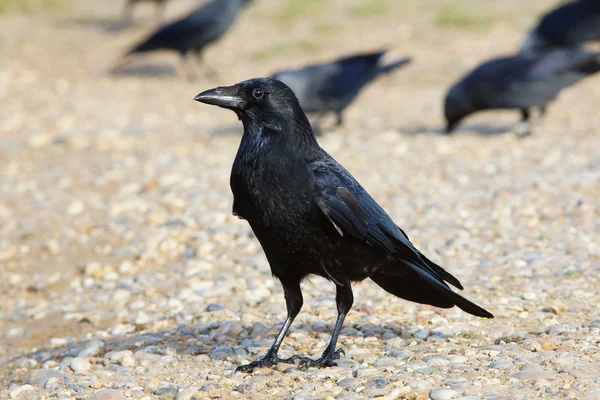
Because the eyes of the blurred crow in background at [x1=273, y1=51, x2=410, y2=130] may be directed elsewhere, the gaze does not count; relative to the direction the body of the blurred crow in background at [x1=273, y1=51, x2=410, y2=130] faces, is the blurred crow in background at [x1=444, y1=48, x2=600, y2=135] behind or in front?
behind

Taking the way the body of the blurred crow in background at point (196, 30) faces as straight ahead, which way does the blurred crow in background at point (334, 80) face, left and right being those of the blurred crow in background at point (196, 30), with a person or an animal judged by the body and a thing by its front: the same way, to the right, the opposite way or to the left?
the opposite way

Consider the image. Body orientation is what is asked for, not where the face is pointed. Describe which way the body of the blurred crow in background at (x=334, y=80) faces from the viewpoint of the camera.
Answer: to the viewer's left

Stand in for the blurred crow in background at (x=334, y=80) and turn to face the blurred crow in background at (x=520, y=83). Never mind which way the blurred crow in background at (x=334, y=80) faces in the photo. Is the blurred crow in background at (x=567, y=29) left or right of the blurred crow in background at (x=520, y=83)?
left

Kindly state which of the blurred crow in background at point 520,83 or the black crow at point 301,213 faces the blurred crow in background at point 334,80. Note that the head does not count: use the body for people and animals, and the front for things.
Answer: the blurred crow in background at point 520,83

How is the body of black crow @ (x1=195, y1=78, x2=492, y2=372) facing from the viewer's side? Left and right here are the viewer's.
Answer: facing to the left of the viewer

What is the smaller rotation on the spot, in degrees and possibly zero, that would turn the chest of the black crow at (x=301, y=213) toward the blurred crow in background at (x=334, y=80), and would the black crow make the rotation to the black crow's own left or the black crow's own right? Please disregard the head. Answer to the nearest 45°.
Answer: approximately 90° to the black crow's own right

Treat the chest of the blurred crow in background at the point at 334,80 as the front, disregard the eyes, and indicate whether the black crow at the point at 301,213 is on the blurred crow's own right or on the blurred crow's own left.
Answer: on the blurred crow's own left

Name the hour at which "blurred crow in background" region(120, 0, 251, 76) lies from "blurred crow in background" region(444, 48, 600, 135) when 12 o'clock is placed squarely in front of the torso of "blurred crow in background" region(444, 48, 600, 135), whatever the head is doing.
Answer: "blurred crow in background" region(120, 0, 251, 76) is roughly at 1 o'clock from "blurred crow in background" region(444, 48, 600, 135).

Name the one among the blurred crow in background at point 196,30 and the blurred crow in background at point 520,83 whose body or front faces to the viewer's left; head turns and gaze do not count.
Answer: the blurred crow in background at point 520,83

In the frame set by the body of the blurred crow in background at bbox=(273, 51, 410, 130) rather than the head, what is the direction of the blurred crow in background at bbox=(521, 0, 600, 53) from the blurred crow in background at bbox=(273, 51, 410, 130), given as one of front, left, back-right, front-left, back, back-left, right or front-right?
back-right
